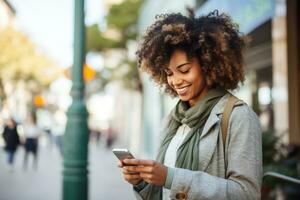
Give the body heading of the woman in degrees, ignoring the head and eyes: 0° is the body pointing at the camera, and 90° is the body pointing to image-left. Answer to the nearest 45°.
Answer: approximately 45°

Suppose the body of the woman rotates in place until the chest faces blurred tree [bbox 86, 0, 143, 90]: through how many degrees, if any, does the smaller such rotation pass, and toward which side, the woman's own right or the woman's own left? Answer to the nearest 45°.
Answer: approximately 135° to the woman's own right

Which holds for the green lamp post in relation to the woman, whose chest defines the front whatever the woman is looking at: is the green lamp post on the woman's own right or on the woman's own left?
on the woman's own right
